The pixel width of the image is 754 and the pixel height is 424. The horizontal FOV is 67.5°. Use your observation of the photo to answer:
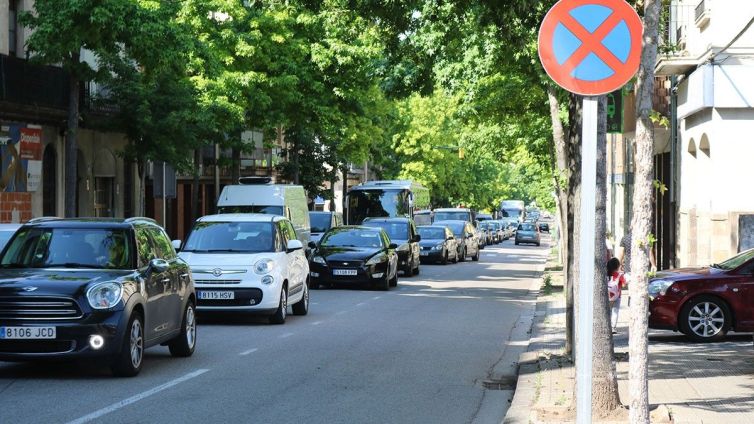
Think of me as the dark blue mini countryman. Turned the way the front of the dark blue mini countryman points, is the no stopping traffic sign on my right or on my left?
on my left

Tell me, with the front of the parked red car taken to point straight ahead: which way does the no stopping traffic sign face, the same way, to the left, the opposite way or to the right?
to the left

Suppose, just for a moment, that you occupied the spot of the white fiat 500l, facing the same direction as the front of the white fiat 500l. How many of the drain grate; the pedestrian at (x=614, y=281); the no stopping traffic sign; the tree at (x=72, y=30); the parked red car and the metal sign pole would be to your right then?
1

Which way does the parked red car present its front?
to the viewer's left

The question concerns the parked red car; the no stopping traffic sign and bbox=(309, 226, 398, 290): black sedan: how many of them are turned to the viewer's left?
1

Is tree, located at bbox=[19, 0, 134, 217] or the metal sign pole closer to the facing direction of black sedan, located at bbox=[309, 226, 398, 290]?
the metal sign pole

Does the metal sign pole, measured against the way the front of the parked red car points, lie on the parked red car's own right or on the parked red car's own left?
on the parked red car's own left

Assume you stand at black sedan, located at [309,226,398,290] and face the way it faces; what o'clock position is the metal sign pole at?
The metal sign pole is roughly at 12 o'clock from the black sedan.

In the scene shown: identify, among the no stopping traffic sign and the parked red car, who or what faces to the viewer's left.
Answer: the parked red car

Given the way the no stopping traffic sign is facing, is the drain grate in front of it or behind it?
behind

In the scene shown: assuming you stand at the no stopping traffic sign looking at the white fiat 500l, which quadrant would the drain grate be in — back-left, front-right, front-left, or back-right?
front-right

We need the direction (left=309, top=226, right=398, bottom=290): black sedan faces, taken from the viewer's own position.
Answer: facing the viewer

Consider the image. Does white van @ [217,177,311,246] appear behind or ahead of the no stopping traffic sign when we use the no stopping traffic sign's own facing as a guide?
behind

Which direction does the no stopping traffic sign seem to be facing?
toward the camera

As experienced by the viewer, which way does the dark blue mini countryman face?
facing the viewer and to the left of the viewer

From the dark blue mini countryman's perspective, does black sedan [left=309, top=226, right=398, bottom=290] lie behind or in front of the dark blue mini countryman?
behind

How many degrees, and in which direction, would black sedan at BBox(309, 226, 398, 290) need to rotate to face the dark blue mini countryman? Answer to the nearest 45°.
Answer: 0° — it already faces it

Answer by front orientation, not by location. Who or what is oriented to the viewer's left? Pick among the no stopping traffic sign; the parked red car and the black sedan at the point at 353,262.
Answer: the parked red car
